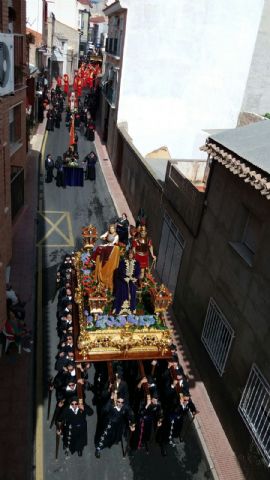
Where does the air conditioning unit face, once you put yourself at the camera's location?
facing to the right of the viewer

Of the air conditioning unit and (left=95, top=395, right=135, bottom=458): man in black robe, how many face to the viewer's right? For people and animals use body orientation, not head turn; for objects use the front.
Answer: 1
